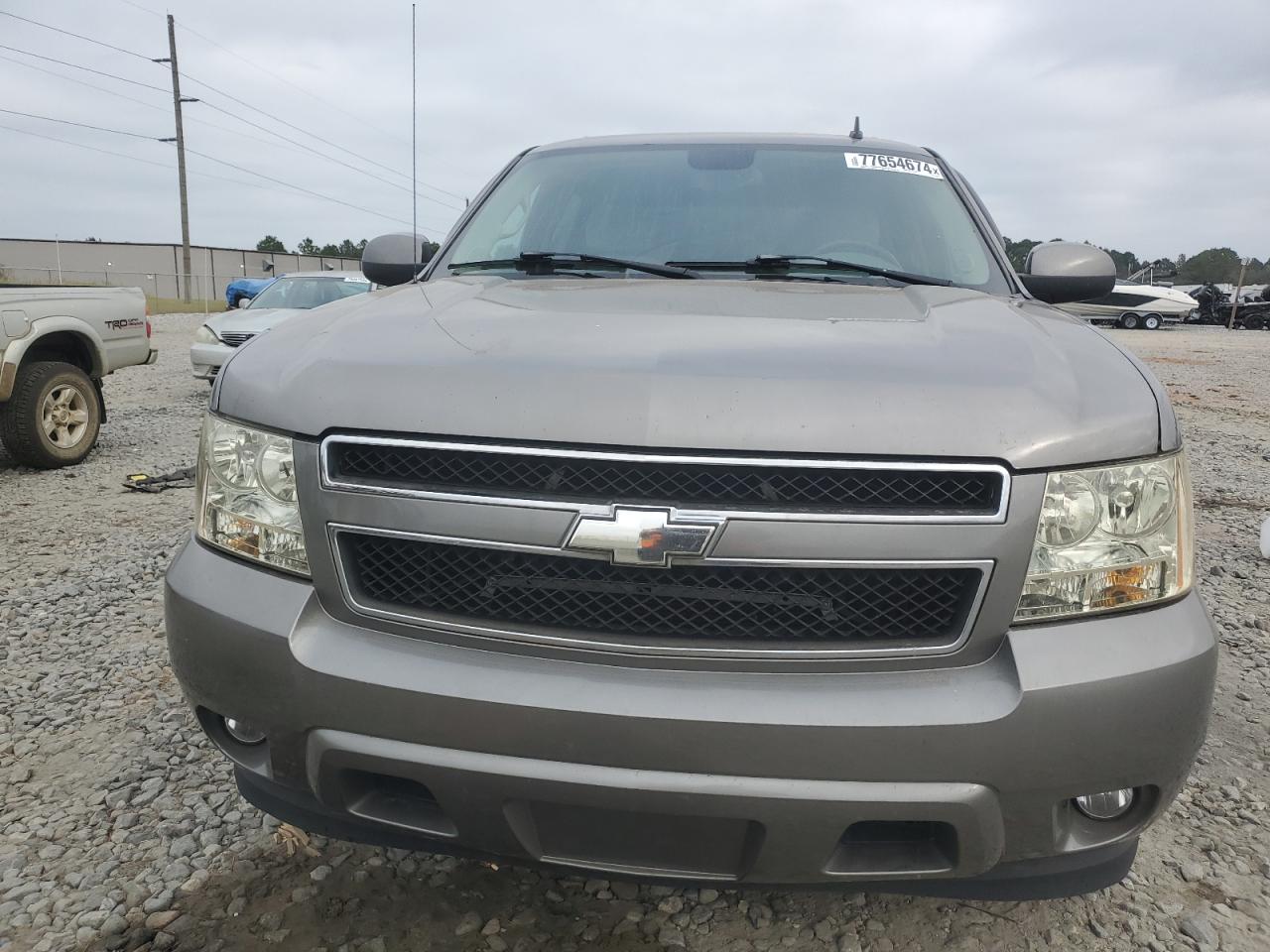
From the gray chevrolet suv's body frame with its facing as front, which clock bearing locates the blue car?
The blue car is roughly at 5 o'clock from the gray chevrolet suv.

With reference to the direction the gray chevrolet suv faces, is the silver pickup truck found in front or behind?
behind

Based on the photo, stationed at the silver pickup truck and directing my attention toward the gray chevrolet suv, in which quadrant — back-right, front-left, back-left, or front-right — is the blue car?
back-left

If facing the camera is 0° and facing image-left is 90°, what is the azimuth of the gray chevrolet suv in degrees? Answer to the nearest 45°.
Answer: approximately 0°

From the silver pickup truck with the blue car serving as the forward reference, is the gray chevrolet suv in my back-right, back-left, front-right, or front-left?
back-right
